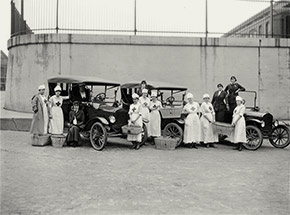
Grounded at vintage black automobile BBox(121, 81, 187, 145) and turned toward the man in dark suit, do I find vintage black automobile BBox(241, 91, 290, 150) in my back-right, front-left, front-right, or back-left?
back-left

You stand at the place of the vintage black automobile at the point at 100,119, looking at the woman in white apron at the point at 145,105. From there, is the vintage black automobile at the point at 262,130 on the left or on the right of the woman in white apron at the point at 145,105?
right

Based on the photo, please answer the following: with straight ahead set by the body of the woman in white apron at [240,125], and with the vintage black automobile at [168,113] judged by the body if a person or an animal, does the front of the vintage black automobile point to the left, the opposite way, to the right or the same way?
to the left

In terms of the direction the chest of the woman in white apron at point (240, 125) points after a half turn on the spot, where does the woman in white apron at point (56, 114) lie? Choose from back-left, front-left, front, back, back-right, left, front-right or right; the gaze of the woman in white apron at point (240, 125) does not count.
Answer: back-left

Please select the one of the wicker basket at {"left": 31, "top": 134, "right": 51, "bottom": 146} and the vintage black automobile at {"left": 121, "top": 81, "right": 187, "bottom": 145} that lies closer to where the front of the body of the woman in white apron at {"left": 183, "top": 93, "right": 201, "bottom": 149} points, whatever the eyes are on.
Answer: the wicker basket

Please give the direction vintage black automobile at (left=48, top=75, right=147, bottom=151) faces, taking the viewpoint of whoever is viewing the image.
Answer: facing the viewer and to the right of the viewer

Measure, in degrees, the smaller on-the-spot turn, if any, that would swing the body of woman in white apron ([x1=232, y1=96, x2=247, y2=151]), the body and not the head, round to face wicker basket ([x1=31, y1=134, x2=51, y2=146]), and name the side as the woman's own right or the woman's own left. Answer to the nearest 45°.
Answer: approximately 45° to the woman's own right

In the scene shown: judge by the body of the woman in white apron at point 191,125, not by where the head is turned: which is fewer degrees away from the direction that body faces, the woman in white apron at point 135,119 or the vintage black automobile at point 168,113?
the woman in white apron

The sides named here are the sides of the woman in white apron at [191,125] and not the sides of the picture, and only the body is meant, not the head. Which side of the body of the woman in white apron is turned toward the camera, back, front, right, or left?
front

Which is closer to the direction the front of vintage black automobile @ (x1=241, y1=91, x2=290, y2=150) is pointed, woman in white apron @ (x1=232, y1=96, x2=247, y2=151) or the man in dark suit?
the woman in white apron

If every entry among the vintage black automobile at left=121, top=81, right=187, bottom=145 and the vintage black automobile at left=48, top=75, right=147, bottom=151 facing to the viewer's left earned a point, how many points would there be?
0

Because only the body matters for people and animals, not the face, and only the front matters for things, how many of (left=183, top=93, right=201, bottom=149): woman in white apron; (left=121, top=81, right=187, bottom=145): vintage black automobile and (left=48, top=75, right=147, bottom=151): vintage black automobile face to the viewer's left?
0
